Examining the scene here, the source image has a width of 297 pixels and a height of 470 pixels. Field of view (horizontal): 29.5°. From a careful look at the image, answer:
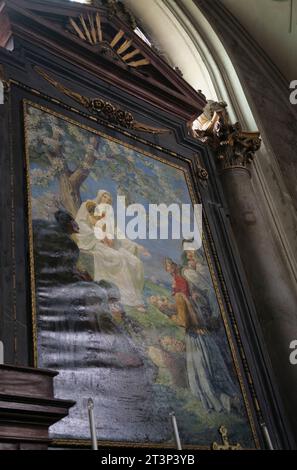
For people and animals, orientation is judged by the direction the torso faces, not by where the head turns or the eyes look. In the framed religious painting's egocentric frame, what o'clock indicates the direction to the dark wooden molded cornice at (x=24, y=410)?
The dark wooden molded cornice is roughly at 2 o'clock from the framed religious painting.

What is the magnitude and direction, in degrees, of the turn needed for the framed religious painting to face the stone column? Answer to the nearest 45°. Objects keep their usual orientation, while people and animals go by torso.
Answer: approximately 90° to its left
